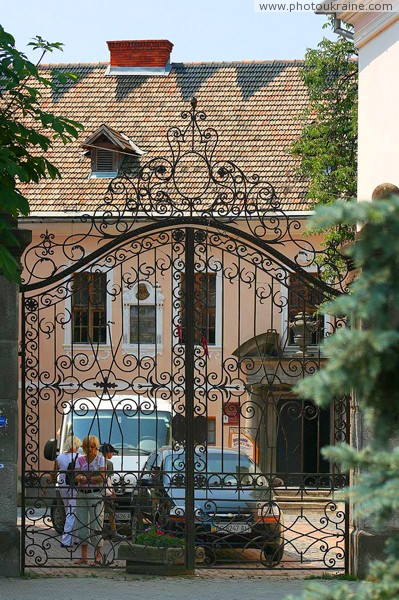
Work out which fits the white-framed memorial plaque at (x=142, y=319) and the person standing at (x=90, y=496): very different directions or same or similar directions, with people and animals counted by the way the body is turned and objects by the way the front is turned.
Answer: same or similar directions

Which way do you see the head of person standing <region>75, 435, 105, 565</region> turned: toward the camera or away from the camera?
toward the camera

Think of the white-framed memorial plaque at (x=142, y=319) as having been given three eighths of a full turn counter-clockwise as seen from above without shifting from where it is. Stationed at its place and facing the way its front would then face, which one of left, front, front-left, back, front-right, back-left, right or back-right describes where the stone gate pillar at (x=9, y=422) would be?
back-right

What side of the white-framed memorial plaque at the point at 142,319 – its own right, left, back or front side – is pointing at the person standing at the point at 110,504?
front

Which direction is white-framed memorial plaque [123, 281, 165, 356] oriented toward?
toward the camera

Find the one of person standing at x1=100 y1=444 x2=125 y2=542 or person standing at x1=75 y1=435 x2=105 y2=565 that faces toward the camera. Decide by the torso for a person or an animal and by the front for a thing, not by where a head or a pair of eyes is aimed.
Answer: person standing at x1=75 y1=435 x2=105 y2=565

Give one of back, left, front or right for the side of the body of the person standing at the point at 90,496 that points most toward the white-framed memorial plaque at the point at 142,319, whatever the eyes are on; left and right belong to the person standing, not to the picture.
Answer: back

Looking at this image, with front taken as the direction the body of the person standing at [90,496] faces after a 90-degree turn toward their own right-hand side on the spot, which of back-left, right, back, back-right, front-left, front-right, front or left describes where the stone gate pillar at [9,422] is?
front-left

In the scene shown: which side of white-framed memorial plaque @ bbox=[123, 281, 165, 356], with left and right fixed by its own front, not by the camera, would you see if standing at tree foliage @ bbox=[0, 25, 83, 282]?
front

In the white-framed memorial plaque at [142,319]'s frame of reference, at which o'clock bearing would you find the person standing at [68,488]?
The person standing is roughly at 12 o'clock from the white-framed memorial plaque.

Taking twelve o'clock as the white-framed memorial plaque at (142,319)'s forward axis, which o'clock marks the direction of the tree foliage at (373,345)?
The tree foliage is roughly at 12 o'clock from the white-framed memorial plaque.
